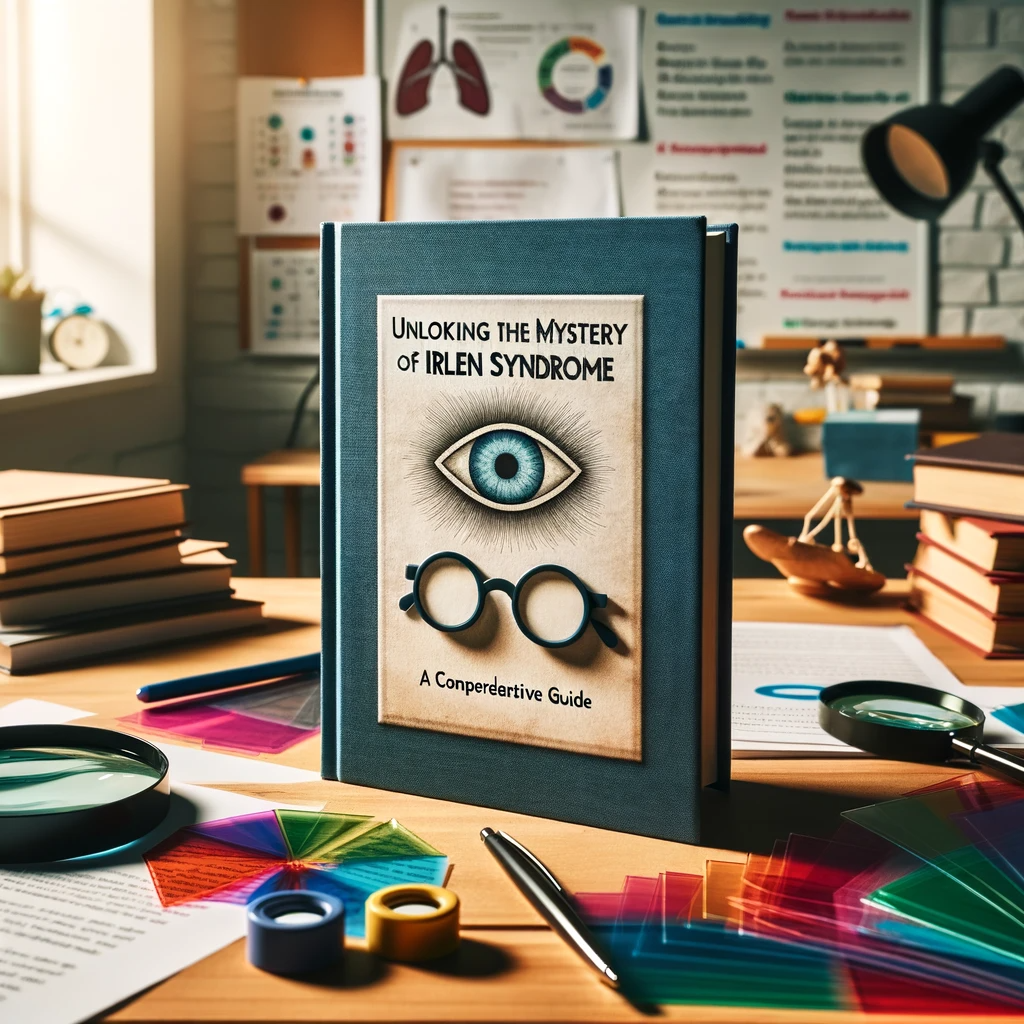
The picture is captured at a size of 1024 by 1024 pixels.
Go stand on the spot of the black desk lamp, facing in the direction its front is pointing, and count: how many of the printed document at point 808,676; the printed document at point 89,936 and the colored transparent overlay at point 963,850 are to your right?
0

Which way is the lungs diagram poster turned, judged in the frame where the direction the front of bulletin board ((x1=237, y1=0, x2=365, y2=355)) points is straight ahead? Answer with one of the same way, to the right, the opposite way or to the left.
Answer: the same way

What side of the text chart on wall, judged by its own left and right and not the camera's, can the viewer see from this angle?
front

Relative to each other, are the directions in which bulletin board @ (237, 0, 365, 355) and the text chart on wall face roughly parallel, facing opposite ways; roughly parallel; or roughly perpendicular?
roughly parallel

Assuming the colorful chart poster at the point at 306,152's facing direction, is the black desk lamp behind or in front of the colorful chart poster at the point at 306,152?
in front

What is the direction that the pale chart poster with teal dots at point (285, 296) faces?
toward the camera

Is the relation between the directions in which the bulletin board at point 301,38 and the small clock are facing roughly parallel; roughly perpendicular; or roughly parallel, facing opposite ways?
roughly parallel

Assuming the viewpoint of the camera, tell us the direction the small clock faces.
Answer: facing the viewer

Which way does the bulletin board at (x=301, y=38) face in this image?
toward the camera

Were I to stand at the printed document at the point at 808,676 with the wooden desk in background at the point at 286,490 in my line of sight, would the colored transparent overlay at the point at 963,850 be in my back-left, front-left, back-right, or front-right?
back-left

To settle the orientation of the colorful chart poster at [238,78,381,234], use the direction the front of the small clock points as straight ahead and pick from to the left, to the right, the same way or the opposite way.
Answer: the same way

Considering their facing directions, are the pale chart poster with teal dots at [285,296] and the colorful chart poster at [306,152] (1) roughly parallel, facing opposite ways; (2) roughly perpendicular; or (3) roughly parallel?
roughly parallel

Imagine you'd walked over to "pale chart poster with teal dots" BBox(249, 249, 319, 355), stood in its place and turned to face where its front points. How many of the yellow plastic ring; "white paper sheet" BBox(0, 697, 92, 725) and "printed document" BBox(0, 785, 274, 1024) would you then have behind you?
0

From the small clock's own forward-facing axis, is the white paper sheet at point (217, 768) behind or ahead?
ahead

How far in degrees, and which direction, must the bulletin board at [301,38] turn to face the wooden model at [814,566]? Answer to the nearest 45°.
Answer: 0° — it already faces it
